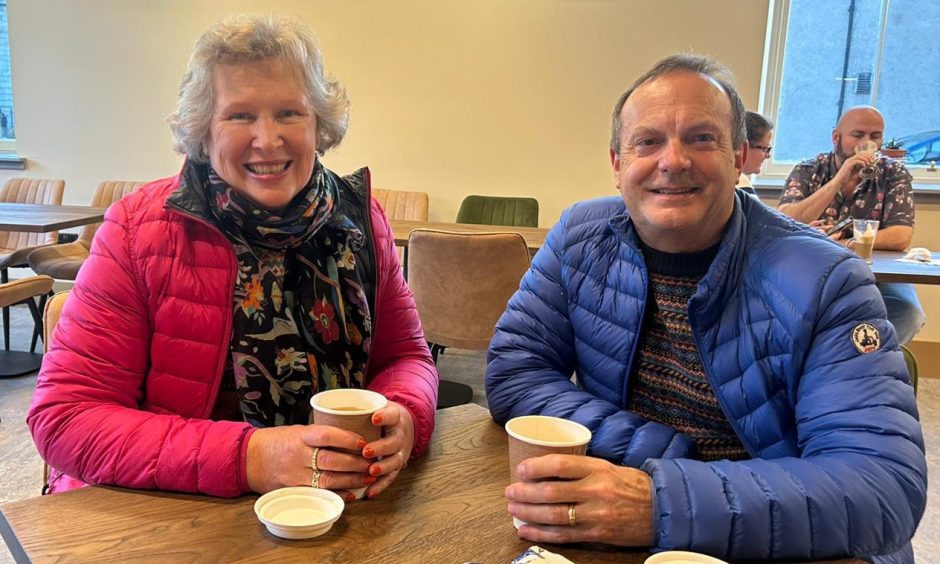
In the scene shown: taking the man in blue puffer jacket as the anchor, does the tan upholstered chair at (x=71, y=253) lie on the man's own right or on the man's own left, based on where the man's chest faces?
on the man's own right

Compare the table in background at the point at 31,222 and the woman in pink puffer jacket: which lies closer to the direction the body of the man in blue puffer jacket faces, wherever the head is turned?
the woman in pink puffer jacket

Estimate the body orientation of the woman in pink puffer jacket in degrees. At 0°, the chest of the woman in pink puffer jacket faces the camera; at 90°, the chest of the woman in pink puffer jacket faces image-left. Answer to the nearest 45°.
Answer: approximately 315°

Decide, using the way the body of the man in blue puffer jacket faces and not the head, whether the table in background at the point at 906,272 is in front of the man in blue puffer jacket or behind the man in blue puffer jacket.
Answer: behind

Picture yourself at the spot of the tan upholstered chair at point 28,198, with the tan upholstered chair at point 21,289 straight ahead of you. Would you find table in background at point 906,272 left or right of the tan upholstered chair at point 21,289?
left
